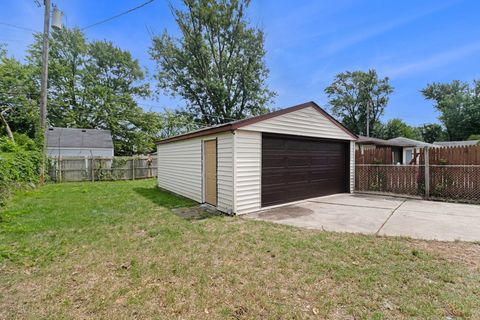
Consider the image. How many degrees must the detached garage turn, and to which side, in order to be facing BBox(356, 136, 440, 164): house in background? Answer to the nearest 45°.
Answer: approximately 90° to its left

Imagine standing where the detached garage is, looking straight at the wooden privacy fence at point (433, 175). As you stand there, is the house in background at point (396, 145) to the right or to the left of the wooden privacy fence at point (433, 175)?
left

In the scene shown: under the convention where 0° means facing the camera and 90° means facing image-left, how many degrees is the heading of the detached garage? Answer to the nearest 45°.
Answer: approximately 315°

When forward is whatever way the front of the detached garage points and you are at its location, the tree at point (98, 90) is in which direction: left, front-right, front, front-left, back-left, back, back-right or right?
back

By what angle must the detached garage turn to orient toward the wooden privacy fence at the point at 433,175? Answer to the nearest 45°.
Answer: approximately 45° to its left

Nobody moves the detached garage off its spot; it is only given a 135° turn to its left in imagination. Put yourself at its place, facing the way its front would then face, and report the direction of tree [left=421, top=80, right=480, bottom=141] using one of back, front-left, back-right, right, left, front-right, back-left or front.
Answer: front-right

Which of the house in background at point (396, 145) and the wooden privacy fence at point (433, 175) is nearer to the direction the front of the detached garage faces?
the wooden privacy fence

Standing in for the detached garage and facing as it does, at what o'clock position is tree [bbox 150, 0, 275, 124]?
The tree is roughly at 7 o'clock from the detached garage.

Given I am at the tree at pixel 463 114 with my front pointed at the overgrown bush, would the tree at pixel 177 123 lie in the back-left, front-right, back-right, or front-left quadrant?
front-right

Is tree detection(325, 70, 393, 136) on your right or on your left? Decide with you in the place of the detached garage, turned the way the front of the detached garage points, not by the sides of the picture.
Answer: on your left

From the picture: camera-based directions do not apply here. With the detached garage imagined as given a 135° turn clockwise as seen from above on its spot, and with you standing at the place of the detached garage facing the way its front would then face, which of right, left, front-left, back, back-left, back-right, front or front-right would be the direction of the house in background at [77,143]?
front-right

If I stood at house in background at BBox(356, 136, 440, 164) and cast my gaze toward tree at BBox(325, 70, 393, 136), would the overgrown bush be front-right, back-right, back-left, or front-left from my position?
back-left

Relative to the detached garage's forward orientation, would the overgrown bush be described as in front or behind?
behind

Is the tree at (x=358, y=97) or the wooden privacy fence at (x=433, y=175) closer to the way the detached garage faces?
the wooden privacy fence

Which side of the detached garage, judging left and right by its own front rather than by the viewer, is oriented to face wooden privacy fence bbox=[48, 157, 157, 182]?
back
